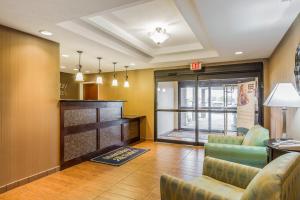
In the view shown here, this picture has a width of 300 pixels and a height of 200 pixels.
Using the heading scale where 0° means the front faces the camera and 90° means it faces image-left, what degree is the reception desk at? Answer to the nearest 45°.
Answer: approximately 315°

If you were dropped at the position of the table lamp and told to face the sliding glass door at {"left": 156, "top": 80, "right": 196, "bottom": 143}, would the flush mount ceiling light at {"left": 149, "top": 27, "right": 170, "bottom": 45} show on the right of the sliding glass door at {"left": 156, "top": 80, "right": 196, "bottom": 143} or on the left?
left

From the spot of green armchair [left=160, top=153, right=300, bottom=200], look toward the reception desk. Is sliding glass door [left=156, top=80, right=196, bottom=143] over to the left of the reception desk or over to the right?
right

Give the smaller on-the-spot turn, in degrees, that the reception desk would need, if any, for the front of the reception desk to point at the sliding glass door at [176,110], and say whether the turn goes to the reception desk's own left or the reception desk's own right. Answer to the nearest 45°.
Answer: approximately 90° to the reception desk's own left
